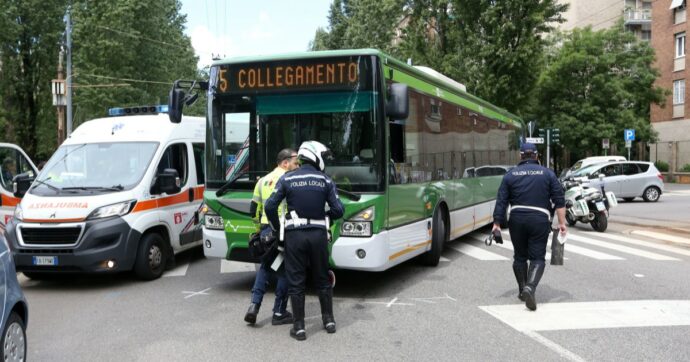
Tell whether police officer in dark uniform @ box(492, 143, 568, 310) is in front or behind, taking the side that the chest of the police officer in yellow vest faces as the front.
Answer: in front

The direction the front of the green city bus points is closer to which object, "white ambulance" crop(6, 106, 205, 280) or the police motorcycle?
the white ambulance

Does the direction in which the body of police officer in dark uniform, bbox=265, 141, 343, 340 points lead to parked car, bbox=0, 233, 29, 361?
no

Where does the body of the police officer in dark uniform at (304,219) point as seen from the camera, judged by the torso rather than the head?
away from the camera

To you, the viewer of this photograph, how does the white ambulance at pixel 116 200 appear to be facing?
facing the viewer and to the left of the viewer

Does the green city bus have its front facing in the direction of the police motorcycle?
no

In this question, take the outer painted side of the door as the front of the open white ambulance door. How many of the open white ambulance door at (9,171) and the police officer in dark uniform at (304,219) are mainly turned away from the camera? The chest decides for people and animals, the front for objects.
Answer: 1

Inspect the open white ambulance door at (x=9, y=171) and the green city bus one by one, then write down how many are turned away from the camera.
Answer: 0

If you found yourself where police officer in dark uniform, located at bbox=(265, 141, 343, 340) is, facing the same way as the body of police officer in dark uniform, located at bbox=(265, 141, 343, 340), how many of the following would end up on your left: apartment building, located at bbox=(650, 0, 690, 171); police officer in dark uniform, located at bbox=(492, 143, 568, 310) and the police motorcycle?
0
